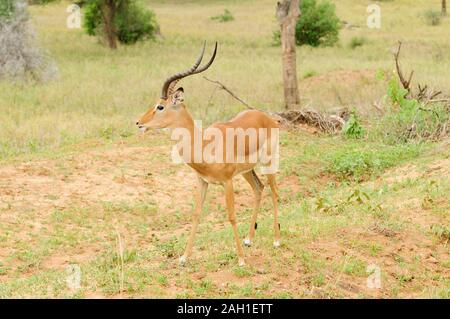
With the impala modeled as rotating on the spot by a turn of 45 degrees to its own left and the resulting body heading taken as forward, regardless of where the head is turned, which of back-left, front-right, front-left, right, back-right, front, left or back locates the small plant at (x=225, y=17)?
back

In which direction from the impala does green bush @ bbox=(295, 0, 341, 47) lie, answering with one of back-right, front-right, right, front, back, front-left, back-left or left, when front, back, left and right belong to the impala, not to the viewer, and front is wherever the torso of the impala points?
back-right

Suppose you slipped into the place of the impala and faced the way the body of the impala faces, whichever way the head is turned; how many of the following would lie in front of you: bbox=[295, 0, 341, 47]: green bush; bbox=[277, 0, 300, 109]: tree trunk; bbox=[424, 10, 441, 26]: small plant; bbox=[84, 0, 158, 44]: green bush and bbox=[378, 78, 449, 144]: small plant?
0

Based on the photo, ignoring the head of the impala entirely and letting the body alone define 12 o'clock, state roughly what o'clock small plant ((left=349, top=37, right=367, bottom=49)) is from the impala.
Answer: The small plant is roughly at 5 o'clock from the impala.

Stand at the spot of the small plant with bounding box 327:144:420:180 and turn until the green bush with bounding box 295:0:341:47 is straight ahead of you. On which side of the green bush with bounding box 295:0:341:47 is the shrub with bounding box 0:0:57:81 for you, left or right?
left

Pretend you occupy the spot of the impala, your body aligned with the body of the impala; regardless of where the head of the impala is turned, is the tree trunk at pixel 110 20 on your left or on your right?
on your right

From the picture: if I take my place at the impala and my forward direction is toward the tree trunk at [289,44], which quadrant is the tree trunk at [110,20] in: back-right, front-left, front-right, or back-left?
front-left

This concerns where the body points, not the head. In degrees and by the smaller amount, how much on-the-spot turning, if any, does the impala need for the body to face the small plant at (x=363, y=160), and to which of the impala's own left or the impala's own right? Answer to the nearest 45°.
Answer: approximately 180°

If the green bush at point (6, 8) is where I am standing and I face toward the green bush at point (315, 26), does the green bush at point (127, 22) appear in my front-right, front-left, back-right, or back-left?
front-left

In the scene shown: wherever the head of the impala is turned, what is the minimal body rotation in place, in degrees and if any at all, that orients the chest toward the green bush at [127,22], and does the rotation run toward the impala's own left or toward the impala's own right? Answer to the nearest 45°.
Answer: approximately 135° to the impala's own right

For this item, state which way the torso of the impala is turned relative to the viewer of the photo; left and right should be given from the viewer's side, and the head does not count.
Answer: facing the viewer and to the left of the viewer

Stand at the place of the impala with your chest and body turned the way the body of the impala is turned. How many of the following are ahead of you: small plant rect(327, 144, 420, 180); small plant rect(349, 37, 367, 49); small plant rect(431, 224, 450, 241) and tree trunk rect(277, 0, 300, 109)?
0

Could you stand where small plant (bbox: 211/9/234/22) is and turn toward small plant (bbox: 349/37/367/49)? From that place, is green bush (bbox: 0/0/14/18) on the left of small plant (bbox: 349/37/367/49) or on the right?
right

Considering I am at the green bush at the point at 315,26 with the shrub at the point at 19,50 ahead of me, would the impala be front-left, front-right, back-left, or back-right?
front-left

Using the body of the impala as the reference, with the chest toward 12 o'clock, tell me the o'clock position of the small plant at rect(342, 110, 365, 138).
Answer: The small plant is roughly at 5 o'clock from the impala.

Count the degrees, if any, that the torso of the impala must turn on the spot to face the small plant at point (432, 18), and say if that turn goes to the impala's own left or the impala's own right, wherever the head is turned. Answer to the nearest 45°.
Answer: approximately 135° to the impala's own right

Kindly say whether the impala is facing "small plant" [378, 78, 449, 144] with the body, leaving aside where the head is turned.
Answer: no

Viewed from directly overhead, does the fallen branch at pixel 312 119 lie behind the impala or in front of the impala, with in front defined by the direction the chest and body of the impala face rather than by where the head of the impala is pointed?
behind
